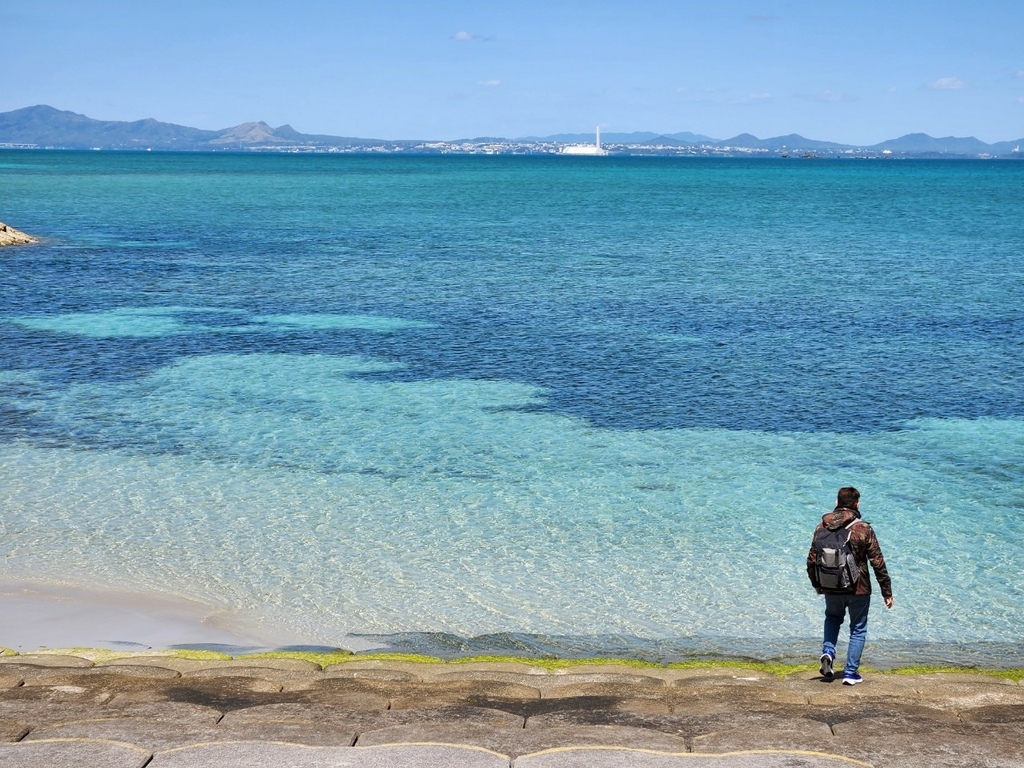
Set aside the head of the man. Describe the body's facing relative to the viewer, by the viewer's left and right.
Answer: facing away from the viewer and to the right of the viewer

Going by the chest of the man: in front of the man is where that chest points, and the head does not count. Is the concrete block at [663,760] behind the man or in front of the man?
behind

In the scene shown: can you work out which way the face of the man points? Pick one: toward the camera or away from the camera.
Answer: away from the camera

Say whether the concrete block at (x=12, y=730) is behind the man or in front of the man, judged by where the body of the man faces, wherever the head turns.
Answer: behind

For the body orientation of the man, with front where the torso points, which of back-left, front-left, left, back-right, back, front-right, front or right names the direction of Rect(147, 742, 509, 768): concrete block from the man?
back

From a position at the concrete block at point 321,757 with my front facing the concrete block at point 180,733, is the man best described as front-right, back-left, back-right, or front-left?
back-right
